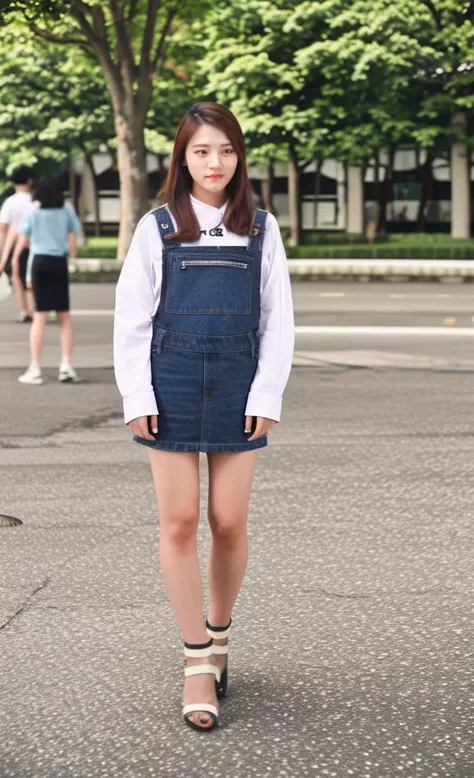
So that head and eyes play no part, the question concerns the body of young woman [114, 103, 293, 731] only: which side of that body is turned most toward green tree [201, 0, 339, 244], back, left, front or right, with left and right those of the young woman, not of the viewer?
back

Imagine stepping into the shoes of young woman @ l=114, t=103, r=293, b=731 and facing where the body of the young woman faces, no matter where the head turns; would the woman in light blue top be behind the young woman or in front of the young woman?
behind

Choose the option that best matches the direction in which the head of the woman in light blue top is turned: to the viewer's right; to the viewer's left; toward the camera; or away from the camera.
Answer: away from the camera

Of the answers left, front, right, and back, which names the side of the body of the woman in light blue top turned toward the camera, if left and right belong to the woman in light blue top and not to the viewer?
back

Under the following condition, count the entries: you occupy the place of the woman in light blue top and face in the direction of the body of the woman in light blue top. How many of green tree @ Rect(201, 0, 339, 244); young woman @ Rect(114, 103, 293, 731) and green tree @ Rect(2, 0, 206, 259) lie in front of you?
2

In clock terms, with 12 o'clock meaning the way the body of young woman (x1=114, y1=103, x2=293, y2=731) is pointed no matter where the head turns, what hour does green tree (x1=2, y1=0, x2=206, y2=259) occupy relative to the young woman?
The green tree is roughly at 6 o'clock from the young woman.

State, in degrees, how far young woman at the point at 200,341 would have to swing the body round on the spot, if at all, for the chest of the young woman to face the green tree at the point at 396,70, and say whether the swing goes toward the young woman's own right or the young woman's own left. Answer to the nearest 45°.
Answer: approximately 180°

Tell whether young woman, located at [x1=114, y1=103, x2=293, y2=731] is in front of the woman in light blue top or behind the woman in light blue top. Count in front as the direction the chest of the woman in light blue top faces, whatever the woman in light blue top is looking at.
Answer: behind

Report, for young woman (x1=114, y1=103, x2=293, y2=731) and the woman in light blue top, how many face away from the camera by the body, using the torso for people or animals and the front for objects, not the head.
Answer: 1

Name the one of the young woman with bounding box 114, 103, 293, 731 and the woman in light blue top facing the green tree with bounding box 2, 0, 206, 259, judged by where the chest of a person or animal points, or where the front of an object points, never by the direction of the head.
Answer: the woman in light blue top

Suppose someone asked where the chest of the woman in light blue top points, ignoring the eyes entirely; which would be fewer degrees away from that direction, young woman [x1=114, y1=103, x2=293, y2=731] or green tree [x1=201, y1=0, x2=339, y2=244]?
the green tree

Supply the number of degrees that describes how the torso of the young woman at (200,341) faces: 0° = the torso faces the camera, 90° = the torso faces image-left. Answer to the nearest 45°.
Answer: approximately 0°

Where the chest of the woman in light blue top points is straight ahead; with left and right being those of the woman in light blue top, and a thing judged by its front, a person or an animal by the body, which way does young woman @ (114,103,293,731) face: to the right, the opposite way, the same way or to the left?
the opposite way
